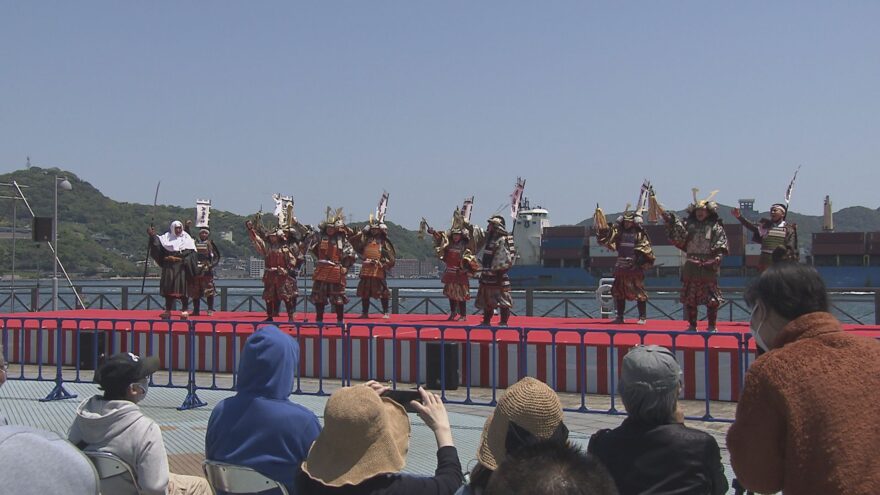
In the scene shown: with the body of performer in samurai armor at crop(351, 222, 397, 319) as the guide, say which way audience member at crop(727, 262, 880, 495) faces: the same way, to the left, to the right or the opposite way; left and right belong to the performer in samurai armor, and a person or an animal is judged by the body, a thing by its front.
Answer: the opposite way

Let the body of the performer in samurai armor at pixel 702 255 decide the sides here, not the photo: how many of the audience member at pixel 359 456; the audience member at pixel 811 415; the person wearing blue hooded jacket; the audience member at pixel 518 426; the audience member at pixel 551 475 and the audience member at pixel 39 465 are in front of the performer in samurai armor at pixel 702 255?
6

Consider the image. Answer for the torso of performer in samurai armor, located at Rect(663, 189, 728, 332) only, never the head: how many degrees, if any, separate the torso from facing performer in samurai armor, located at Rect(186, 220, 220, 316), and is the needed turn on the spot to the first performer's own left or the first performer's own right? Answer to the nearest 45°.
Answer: approximately 90° to the first performer's own right

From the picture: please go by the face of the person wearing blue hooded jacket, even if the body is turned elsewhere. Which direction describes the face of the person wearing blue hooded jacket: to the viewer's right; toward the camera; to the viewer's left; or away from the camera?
away from the camera

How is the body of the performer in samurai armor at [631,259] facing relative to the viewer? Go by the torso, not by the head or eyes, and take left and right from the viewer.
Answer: facing the viewer

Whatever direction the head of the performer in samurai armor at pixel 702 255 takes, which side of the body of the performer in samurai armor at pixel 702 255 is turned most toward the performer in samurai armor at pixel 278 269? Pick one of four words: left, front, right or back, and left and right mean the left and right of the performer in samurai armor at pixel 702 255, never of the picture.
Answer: right

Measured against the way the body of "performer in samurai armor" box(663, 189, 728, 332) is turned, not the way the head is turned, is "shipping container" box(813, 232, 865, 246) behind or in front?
behind

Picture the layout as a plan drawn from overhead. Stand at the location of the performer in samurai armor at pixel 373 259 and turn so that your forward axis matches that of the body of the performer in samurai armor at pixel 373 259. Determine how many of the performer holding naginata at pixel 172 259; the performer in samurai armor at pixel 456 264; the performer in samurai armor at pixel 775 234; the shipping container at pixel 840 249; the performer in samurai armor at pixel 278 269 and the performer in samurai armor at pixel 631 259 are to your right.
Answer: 2

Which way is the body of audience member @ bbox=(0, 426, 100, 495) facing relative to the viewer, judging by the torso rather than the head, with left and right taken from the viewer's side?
facing away from the viewer

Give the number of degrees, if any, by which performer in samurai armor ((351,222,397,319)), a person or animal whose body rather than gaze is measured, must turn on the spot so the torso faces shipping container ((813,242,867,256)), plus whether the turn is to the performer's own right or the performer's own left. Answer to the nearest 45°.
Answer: approximately 135° to the performer's own left

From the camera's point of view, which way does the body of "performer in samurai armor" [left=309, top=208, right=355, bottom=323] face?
toward the camera

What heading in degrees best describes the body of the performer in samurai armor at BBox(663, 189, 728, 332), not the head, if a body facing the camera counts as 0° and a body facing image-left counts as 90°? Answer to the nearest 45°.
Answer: approximately 0°

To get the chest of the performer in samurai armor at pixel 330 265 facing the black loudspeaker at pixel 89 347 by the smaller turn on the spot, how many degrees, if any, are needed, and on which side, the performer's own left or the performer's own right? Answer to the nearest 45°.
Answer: approximately 45° to the performer's own right

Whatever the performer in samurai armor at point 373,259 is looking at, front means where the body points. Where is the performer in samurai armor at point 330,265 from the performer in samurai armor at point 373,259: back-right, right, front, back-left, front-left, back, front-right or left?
front-right

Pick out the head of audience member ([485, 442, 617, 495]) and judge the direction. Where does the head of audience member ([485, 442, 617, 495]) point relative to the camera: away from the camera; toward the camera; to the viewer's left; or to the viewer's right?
away from the camera

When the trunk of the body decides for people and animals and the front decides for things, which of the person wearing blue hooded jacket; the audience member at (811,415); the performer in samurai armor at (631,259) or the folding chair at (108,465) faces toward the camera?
the performer in samurai armor

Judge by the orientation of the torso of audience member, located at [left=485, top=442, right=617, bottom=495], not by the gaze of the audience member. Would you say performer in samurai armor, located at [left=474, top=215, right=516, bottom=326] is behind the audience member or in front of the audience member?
in front
